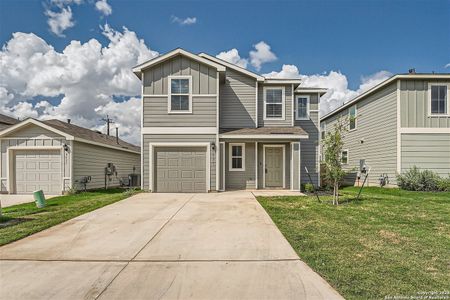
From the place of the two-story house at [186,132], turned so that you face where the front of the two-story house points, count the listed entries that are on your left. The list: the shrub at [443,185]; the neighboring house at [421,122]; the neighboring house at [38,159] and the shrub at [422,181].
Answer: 3

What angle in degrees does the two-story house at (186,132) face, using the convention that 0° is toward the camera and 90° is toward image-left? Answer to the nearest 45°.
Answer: approximately 0°

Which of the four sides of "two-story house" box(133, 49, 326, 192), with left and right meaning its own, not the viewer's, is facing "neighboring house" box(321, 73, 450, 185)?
left

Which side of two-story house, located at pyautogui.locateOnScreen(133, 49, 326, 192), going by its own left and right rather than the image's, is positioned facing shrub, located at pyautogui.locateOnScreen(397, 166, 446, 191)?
left

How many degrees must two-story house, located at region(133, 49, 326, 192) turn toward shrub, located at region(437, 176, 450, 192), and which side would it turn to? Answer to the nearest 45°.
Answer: approximately 90° to its left

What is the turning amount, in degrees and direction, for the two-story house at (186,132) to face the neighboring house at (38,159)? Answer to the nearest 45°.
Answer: approximately 90° to its right

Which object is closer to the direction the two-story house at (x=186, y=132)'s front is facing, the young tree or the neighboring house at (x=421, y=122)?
the young tree
